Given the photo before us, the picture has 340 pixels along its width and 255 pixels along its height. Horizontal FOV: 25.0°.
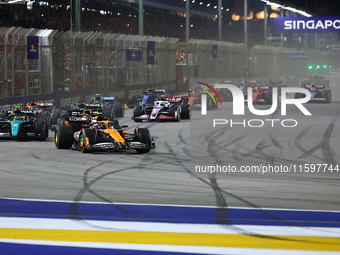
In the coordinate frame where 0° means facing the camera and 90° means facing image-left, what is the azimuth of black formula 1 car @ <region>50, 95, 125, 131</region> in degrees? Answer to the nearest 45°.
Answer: approximately 45°

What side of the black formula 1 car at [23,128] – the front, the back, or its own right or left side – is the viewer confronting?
front

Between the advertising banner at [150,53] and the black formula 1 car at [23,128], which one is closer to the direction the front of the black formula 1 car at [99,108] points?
the black formula 1 car

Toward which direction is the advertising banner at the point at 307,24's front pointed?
toward the camera

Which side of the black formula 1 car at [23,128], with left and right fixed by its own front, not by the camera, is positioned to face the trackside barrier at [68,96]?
back

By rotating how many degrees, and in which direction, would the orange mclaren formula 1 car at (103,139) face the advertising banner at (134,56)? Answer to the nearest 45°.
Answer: approximately 135° to its left

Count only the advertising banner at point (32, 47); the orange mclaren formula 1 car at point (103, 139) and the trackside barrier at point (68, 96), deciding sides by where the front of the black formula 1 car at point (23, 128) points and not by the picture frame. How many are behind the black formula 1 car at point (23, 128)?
2

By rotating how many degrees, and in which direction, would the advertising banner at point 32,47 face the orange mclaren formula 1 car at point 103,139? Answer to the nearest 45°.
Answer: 0° — it already faces it
